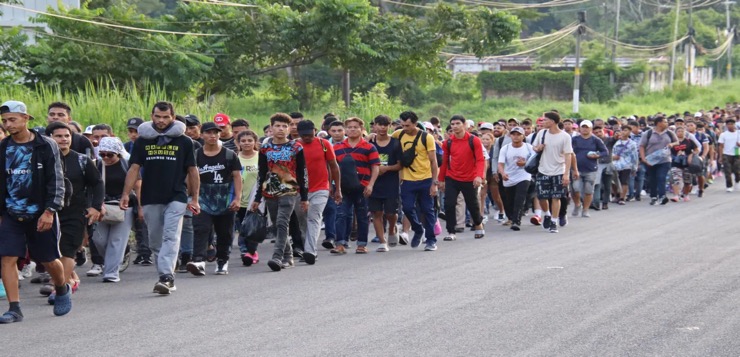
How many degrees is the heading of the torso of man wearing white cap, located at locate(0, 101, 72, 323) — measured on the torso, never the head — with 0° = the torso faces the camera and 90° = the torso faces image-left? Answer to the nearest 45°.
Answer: approximately 45°

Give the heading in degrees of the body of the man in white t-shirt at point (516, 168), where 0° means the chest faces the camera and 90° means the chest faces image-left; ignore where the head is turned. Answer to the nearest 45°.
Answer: approximately 0°

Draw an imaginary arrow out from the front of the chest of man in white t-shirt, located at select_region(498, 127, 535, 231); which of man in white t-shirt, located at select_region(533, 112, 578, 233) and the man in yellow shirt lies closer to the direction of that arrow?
the man in yellow shirt

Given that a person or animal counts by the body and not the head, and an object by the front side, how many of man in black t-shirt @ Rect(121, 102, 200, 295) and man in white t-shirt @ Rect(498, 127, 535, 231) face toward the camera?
2

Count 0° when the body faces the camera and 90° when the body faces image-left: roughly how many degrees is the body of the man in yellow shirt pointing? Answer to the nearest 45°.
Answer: approximately 45°
